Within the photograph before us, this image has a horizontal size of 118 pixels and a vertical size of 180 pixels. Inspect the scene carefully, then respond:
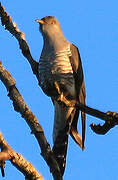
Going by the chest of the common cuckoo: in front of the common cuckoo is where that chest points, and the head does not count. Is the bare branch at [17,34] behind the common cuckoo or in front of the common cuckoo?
in front

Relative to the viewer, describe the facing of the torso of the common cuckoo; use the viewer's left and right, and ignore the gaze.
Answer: facing the viewer and to the left of the viewer

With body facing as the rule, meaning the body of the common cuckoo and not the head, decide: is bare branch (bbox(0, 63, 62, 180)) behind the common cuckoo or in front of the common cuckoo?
in front
